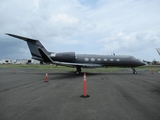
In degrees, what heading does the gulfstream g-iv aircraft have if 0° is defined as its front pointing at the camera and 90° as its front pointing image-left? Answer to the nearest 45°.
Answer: approximately 270°
